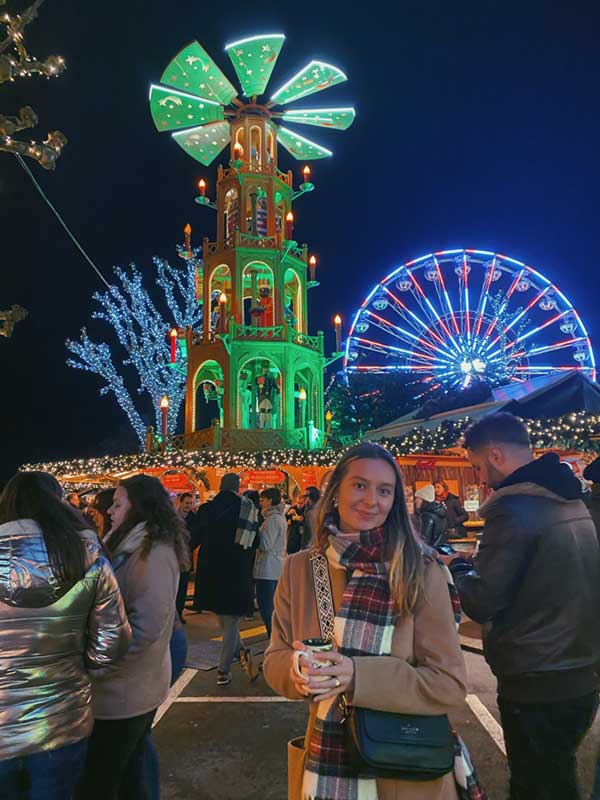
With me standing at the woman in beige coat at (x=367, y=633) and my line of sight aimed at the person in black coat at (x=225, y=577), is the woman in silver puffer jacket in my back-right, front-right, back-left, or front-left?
front-left

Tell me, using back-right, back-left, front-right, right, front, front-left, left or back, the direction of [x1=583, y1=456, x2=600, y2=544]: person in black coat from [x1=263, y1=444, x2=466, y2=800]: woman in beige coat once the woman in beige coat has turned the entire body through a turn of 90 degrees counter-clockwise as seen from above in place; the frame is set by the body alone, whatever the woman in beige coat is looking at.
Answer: front-left

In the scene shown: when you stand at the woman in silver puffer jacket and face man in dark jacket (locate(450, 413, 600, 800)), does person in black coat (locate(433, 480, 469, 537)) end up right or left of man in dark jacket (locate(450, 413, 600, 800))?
left

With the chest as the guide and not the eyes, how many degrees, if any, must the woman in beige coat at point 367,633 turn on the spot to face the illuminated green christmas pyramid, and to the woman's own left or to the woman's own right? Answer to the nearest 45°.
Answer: approximately 180°

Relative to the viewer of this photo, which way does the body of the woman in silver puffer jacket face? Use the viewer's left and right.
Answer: facing away from the viewer

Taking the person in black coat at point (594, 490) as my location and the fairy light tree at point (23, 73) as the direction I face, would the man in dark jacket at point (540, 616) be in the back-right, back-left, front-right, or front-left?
front-left

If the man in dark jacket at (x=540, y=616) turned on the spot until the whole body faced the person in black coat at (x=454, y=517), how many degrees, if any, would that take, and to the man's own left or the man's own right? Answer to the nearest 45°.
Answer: approximately 45° to the man's own right

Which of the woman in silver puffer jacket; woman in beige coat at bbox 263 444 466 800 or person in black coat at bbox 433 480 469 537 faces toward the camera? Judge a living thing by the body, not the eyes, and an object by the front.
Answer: the woman in beige coat

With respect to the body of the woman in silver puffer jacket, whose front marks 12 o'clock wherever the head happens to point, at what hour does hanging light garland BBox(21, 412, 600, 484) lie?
The hanging light garland is roughly at 1 o'clock from the woman in silver puffer jacket.

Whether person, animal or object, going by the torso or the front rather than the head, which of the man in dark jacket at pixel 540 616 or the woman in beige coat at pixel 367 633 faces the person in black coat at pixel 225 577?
the man in dark jacket

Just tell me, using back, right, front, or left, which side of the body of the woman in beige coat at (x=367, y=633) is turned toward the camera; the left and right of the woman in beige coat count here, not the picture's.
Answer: front

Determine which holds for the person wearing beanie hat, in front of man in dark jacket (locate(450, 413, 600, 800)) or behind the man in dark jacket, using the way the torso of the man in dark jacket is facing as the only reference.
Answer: in front

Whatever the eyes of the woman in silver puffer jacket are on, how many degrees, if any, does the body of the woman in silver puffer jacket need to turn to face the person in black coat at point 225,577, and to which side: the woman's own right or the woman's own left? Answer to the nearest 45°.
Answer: approximately 45° to the woman's own right

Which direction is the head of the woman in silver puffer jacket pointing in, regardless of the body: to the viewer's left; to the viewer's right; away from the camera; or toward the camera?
away from the camera
